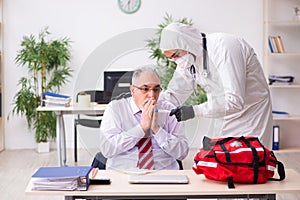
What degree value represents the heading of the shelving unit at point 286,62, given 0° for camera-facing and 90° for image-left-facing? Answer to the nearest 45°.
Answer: approximately 0°

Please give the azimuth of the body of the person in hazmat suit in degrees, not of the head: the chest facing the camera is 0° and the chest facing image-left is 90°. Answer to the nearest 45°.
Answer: approximately 90°

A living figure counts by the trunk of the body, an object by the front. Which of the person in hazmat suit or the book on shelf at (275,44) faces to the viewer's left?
the person in hazmat suit

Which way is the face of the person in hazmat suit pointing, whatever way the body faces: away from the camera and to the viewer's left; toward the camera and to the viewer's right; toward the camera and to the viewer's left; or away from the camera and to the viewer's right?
toward the camera and to the viewer's left

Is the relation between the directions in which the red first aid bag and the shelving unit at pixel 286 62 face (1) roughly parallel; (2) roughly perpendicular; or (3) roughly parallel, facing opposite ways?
roughly parallel

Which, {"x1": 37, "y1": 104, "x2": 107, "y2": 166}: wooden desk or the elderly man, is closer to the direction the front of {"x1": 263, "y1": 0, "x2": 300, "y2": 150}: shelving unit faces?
the elderly man

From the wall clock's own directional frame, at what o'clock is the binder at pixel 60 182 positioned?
The binder is roughly at 12 o'clock from the wall clock.

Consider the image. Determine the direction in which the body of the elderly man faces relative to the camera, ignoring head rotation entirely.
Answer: toward the camera

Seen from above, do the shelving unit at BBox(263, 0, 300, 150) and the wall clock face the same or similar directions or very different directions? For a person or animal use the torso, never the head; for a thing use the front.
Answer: same or similar directions

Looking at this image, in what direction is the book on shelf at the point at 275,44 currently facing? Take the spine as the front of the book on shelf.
toward the camera
